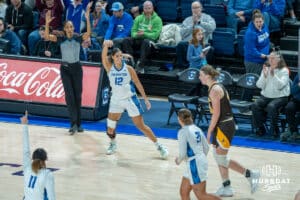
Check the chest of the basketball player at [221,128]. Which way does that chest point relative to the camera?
to the viewer's left

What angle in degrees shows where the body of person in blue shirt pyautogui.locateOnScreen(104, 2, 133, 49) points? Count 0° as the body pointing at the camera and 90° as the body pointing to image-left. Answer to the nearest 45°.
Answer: approximately 45°

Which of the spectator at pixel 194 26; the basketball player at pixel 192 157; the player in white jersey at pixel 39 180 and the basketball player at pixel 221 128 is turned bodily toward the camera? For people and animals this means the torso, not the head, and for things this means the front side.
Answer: the spectator

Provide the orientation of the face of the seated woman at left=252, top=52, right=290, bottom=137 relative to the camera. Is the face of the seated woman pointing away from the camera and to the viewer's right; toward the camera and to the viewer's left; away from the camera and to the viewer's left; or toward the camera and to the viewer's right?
toward the camera and to the viewer's left

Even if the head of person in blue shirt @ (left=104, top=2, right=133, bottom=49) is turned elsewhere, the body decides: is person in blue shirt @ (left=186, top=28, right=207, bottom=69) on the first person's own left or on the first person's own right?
on the first person's own left

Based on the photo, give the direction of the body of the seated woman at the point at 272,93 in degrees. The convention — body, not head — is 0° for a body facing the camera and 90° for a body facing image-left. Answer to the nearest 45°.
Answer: approximately 45°

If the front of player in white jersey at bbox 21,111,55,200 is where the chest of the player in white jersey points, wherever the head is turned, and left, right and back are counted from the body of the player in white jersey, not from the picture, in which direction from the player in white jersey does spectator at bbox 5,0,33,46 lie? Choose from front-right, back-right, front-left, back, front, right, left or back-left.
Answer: front-left

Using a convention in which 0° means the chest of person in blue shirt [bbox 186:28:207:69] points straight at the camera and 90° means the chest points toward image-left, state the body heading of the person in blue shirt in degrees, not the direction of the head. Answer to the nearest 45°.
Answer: approximately 315°
